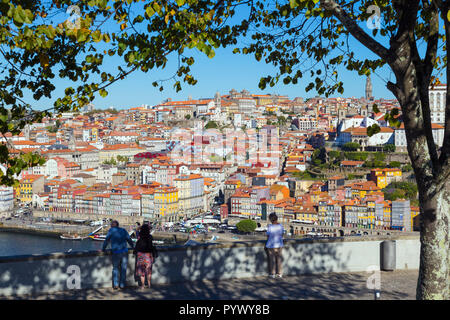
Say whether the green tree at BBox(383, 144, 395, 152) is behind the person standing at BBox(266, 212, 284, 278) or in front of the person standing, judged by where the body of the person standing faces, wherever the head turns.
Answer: in front

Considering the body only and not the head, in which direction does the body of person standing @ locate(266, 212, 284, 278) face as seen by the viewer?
away from the camera

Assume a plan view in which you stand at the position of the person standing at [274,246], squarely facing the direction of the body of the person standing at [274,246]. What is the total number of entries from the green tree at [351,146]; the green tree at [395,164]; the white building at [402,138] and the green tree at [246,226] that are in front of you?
4

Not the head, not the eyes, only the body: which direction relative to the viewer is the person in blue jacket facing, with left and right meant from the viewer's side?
facing away from the viewer

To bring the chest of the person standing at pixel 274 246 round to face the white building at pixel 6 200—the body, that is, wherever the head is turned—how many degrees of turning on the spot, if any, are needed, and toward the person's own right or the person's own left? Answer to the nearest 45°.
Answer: approximately 45° to the person's own left

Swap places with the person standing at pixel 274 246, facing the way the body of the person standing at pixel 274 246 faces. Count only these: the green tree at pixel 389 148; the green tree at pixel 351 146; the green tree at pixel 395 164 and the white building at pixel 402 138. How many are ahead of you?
4

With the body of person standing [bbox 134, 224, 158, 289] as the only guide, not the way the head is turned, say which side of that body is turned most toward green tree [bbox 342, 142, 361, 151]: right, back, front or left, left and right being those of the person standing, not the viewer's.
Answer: front

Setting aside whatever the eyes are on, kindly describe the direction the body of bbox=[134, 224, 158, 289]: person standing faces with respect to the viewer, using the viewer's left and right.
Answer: facing away from the viewer

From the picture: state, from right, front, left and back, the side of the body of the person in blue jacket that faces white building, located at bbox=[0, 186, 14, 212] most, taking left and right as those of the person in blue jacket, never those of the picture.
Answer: front

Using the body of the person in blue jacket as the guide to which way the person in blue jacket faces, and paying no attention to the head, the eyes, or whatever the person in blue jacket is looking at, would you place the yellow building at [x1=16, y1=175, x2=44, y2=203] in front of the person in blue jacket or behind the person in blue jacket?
in front

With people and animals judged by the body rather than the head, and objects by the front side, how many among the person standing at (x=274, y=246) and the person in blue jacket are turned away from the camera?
2
